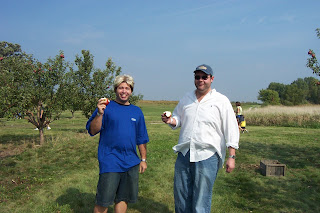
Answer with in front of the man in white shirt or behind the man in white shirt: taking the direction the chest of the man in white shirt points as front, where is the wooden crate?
behind

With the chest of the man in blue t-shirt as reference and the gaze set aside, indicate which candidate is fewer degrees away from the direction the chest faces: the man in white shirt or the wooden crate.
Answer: the man in white shirt

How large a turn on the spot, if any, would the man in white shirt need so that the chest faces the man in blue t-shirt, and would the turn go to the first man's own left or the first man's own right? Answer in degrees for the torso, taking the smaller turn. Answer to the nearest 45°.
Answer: approximately 45° to the first man's own right

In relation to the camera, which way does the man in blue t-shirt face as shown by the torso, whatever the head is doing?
toward the camera

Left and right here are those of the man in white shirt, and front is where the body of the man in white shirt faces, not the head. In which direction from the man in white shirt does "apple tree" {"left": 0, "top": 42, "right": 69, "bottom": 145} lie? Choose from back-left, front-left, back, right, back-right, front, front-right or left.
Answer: right

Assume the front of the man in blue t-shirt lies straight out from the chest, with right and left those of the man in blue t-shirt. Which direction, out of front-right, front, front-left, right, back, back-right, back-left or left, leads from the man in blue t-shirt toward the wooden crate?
back-left

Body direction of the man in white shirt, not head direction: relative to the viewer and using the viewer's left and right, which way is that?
facing the viewer and to the left of the viewer

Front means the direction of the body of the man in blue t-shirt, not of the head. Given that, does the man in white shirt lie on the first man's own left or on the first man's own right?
on the first man's own left

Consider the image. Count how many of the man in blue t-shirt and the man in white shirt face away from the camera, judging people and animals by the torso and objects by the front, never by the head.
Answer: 0
